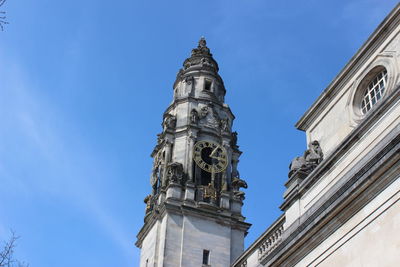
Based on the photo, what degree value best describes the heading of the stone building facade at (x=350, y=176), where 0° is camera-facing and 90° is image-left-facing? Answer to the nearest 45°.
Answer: approximately 45°

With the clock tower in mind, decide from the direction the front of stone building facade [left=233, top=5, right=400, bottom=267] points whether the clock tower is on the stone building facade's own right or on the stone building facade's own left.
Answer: on the stone building facade's own right
